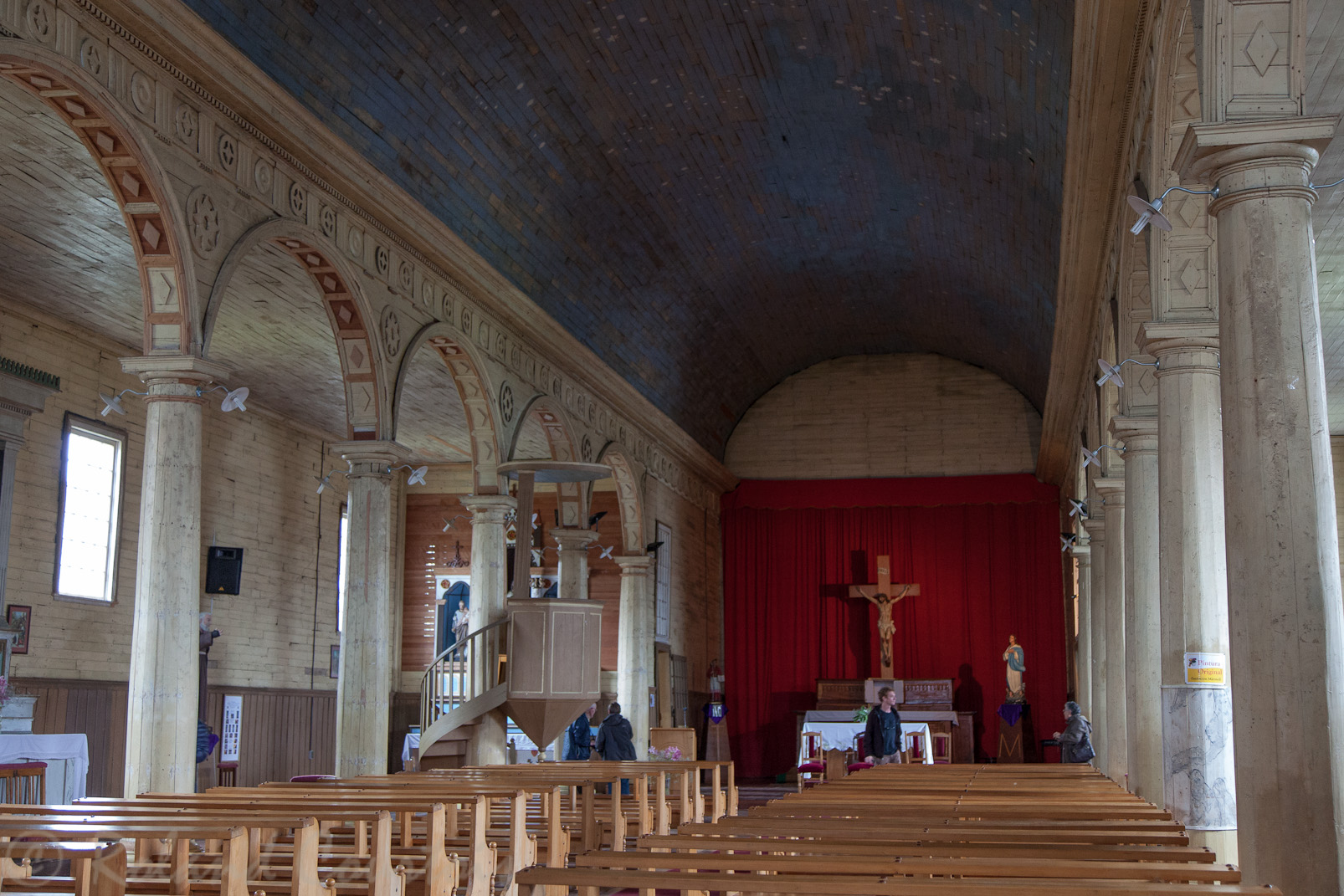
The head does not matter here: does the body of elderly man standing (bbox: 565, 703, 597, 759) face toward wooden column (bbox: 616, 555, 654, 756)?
no

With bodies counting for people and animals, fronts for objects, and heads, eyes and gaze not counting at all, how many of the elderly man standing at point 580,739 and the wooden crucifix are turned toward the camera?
1

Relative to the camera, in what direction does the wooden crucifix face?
facing the viewer

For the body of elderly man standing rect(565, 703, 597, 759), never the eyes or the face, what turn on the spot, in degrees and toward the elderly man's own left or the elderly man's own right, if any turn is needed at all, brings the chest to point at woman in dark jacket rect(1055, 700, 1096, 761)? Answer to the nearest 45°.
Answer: approximately 45° to the elderly man's own right

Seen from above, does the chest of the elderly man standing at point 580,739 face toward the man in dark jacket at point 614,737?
yes

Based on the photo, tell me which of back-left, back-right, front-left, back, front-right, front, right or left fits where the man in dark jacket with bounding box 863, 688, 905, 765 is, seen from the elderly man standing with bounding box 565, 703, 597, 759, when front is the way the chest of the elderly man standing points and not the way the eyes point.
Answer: front-right

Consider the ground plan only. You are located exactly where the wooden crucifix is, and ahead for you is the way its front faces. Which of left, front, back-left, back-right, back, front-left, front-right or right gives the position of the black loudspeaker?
front-right

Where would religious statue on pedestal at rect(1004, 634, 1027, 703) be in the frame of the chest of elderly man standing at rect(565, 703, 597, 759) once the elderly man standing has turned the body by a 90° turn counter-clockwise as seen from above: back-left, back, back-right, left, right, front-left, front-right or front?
front-right

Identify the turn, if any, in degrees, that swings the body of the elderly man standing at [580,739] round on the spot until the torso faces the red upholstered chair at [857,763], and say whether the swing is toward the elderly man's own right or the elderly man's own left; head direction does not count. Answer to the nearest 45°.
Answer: approximately 45° to the elderly man's own right

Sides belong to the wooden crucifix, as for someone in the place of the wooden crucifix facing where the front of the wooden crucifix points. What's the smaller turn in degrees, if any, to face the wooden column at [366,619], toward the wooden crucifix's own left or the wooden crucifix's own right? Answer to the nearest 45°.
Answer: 0° — it already faces it

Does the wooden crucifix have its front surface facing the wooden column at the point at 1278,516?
yes

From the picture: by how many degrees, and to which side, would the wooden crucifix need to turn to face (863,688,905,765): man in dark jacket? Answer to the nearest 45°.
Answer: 0° — it already faces them

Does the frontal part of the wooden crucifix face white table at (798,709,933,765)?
yes

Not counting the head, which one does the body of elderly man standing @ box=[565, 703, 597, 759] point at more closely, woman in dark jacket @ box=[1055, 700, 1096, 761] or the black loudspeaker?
the woman in dark jacket
